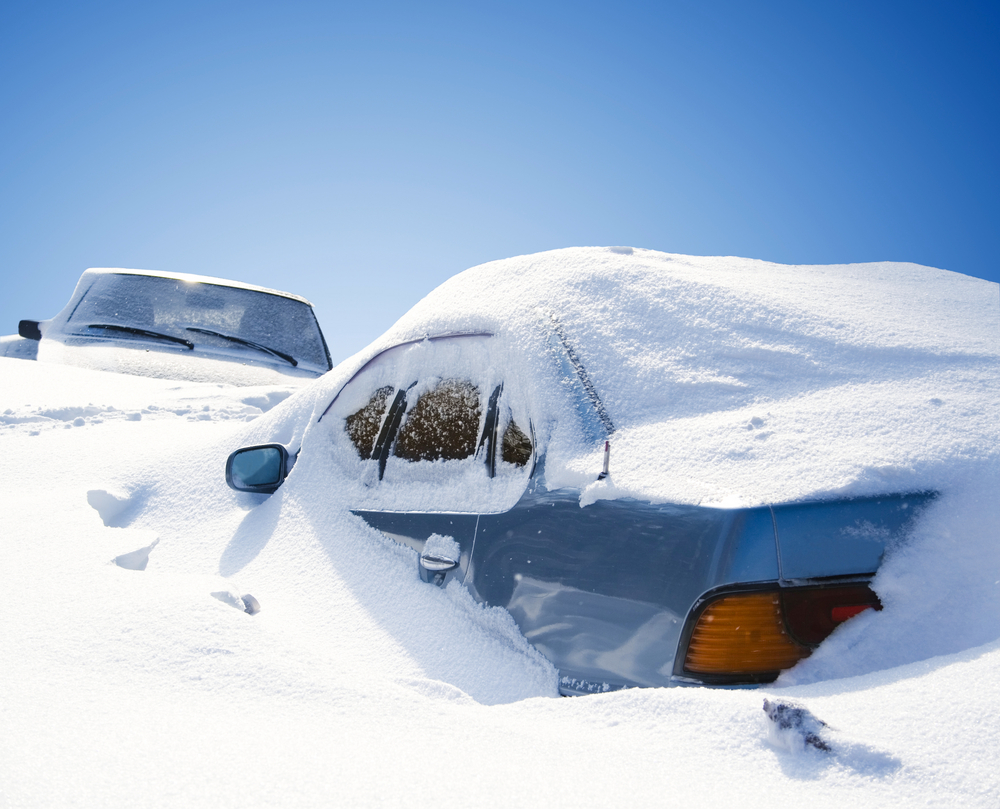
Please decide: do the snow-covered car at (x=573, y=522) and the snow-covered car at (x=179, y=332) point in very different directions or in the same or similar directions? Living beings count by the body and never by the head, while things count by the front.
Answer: very different directions

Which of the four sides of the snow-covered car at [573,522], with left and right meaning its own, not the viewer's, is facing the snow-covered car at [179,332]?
front

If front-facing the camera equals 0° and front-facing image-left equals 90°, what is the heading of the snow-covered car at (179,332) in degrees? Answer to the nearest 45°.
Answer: approximately 0°

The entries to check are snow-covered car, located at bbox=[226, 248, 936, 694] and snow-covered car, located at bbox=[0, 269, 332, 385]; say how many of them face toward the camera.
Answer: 1

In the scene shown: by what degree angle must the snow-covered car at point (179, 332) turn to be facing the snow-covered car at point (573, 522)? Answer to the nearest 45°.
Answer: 0° — it already faces it

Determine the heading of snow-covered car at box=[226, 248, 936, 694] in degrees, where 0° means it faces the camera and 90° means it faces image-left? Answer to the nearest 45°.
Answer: approximately 135°
